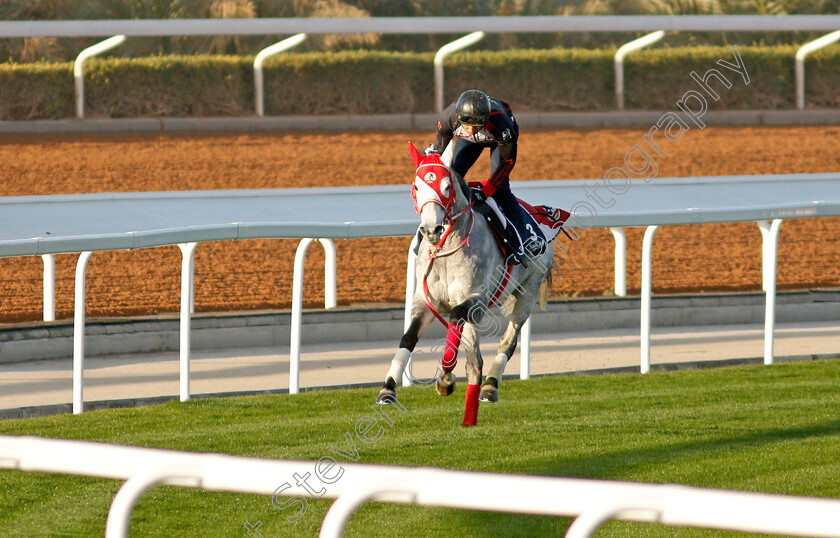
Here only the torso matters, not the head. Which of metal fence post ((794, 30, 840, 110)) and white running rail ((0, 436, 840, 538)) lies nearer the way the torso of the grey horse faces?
the white running rail

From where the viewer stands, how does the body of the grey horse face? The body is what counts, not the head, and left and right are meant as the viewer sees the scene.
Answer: facing the viewer and to the left of the viewer

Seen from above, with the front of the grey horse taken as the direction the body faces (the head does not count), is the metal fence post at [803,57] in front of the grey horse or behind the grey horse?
behind

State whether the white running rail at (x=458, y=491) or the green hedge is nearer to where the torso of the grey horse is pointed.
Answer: the white running rail

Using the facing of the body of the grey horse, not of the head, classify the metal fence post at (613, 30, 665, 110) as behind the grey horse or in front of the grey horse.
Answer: behind

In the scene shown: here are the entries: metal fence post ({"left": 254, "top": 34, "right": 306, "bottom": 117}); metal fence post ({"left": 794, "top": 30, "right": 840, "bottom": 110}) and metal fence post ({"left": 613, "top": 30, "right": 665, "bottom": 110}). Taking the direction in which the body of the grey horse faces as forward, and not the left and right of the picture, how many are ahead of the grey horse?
0

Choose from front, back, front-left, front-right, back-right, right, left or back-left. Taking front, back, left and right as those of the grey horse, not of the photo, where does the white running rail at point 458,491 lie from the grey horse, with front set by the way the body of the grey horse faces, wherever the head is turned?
front-left

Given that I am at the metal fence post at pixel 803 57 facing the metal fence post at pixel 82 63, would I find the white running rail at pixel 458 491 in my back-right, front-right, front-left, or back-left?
front-left

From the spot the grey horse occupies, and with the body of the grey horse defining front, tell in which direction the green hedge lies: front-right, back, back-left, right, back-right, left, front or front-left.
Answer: back-right

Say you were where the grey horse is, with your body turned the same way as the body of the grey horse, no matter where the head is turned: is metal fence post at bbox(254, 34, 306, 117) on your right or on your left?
on your right
